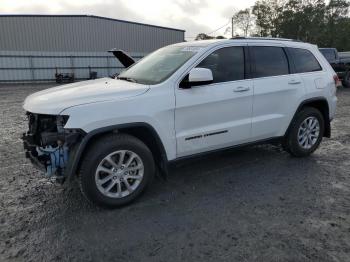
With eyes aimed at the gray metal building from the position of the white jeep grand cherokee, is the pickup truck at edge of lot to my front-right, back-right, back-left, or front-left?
front-right

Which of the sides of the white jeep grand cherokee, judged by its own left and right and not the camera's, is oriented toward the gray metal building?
right

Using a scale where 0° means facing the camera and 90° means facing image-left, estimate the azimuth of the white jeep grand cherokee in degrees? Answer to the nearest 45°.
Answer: approximately 45°

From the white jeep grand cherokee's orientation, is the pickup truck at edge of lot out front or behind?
behind
